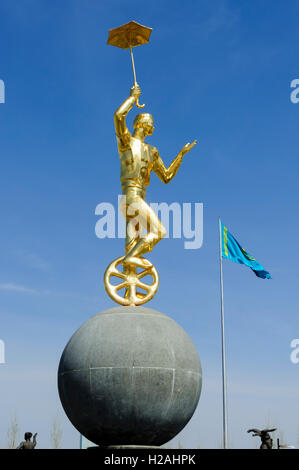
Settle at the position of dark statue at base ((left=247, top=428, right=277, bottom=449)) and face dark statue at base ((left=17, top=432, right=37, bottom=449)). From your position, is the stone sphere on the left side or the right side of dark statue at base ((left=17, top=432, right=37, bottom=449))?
left

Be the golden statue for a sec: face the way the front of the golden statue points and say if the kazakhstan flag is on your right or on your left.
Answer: on your left

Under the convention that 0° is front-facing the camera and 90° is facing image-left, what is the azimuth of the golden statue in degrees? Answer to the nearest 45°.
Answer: approximately 315°
